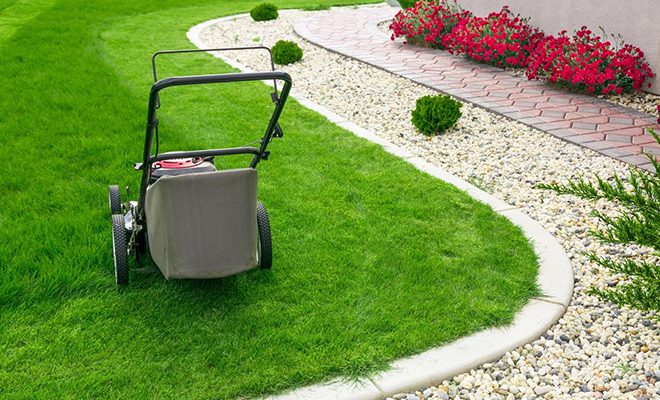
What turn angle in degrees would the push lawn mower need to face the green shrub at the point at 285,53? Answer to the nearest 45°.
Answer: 0° — it already faces it

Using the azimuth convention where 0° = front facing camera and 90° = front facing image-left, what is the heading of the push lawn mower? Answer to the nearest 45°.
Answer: approximately 180°

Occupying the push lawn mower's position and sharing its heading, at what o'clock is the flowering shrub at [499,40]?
The flowering shrub is roughly at 1 o'clock from the push lawn mower.

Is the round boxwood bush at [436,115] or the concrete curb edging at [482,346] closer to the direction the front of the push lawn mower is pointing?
the round boxwood bush

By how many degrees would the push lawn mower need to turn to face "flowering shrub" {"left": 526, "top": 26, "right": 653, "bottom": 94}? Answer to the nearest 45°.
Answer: approximately 45° to its right

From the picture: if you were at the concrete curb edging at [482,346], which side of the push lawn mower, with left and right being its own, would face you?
right

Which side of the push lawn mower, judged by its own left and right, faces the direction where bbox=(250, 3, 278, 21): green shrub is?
front

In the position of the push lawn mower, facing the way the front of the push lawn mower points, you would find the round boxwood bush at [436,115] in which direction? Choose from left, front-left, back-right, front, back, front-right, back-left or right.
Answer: front-right

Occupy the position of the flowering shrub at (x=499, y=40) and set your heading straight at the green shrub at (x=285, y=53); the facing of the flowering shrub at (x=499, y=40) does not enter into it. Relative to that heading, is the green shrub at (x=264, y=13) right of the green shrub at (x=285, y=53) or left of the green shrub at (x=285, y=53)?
right
